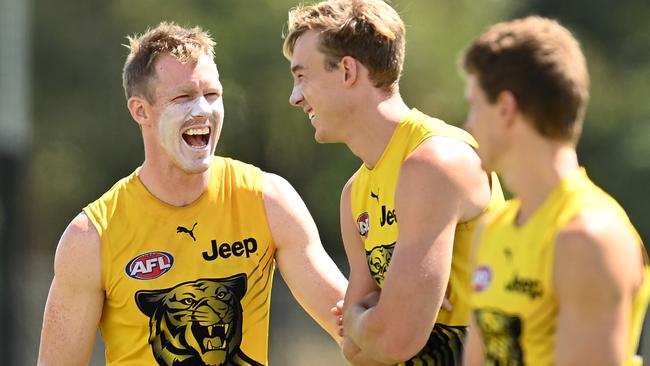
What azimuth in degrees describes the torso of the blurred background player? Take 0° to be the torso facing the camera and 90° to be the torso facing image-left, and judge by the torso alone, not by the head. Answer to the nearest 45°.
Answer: approximately 45°

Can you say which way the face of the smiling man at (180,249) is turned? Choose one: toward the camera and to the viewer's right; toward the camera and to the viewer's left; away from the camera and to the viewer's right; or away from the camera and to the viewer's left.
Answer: toward the camera and to the viewer's right

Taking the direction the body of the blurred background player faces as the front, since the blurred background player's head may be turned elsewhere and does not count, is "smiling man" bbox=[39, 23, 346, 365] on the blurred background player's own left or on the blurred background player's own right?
on the blurred background player's own right

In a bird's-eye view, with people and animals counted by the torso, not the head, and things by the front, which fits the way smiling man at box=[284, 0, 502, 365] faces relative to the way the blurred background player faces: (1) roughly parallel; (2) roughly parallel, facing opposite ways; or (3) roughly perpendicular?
roughly parallel

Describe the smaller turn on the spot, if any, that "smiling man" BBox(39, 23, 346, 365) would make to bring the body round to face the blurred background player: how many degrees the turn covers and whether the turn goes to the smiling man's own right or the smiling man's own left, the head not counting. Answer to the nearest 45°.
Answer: approximately 45° to the smiling man's own left

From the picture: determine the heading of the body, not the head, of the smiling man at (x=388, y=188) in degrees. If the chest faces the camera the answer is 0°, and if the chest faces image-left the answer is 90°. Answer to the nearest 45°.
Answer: approximately 45°

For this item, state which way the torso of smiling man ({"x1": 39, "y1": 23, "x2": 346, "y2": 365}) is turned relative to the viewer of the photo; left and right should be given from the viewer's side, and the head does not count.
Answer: facing the viewer

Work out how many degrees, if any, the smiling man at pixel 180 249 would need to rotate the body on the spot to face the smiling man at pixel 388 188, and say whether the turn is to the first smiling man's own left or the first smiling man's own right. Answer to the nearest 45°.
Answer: approximately 45° to the first smiling man's own left

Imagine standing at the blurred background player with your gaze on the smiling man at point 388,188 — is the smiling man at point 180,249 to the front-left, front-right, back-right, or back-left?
front-left

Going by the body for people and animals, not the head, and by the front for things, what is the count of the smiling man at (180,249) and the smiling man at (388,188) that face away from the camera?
0
